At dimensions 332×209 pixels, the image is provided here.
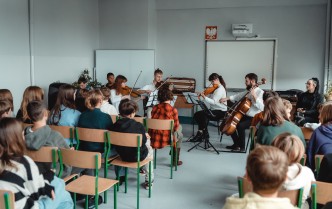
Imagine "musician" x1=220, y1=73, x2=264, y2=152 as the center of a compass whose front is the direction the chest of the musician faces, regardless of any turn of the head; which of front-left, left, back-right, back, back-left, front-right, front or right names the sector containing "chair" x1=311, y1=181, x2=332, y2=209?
left

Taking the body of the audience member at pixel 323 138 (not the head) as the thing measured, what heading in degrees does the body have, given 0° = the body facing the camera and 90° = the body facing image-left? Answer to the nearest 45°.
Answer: approximately 135°

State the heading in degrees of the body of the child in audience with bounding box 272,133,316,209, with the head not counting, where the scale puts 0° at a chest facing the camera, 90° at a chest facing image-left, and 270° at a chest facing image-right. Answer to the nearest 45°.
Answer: approximately 135°

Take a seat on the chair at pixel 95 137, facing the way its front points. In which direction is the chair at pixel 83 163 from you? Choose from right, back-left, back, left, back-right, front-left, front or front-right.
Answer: back-right

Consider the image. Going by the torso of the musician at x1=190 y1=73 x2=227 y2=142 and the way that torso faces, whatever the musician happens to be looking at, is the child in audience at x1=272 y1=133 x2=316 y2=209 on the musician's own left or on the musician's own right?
on the musician's own left

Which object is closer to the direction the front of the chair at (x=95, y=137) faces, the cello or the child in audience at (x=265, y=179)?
the cello

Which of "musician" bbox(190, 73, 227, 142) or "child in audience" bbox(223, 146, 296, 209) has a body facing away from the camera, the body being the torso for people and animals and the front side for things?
the child in audience

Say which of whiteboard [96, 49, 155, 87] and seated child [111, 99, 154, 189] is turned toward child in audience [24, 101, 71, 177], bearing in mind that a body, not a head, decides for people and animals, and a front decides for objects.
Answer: the whiteboard

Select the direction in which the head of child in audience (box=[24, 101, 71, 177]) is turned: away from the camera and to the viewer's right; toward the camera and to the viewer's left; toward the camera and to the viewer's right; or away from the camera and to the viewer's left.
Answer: away from the camera and to the viewer's right

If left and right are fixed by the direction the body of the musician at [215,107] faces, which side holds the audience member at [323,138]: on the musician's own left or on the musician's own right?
on the musician's own left

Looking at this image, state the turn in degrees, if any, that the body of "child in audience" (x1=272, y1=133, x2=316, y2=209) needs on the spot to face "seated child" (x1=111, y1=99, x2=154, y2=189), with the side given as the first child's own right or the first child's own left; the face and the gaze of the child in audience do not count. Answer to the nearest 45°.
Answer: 0° — they already face them

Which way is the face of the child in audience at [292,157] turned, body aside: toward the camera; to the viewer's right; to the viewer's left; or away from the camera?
away from the camera

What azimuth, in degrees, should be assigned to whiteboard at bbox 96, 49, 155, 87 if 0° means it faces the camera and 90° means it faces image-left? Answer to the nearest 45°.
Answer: approximately 0°
